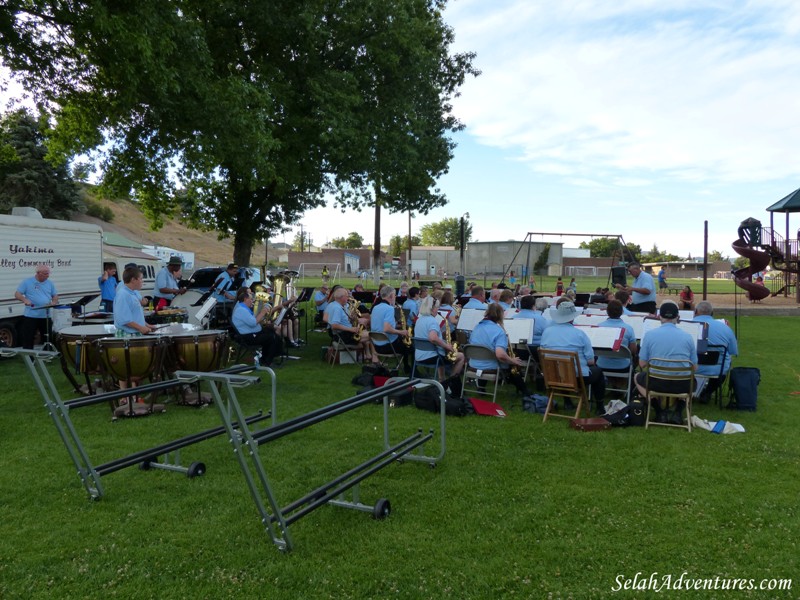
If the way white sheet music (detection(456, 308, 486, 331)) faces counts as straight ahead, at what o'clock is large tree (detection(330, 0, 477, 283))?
The large tree is roughly at 4 o'clock from the white sheet music.

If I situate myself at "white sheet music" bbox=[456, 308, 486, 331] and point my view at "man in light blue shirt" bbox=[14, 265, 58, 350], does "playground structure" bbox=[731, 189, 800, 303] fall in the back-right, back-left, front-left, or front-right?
back-right

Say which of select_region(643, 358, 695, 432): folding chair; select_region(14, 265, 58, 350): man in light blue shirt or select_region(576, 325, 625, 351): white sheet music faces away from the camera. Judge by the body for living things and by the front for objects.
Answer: the folding chair

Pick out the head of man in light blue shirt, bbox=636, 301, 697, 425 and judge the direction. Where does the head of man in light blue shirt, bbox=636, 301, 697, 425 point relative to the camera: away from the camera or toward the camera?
away from the camera

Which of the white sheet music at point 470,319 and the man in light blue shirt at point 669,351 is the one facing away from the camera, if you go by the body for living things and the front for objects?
the man in light blue shirt

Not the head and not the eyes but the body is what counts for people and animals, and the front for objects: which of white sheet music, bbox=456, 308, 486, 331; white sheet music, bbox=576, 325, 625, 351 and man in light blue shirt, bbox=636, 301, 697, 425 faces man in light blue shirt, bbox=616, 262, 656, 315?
man in light blue shirt, bbox=636, 301, 697, 425

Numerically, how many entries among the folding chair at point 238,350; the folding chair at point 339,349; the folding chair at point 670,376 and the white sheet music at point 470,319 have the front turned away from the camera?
1

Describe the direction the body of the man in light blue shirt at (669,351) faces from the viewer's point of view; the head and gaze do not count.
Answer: away from the camera

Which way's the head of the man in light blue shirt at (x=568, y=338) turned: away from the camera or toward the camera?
away from the camera

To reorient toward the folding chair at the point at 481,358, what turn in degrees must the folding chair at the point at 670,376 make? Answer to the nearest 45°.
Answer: approximately 90° to its left

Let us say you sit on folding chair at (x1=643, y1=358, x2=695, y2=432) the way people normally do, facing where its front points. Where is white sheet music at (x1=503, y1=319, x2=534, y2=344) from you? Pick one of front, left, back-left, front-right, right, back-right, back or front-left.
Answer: front-left

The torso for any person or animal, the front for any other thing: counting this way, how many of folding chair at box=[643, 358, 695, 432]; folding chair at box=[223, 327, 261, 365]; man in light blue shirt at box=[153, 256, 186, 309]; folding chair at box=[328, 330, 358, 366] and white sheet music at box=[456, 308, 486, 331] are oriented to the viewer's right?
3

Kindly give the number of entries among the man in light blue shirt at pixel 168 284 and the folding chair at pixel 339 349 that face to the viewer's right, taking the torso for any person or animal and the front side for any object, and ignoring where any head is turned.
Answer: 2

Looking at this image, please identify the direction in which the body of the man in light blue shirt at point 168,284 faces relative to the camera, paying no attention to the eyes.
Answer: to the viewer's right

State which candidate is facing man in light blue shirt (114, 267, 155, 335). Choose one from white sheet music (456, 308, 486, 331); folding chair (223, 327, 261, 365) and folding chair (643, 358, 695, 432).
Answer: the white sheet music

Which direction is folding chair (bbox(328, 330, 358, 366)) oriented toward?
to the viewer's right

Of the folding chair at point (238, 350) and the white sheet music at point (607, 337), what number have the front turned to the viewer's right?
1
